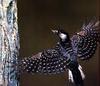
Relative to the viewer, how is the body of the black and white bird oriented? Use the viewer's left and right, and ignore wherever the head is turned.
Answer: facing away from the viewer and to the left of the viewer
